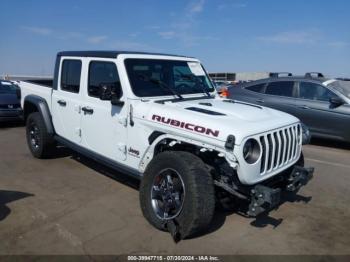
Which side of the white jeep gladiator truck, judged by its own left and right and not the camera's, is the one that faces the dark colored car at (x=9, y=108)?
back

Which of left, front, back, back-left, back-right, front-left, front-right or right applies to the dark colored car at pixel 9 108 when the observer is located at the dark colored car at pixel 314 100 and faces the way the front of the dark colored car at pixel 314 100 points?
back-right

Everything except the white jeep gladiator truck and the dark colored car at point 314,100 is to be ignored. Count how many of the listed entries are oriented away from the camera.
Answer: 0

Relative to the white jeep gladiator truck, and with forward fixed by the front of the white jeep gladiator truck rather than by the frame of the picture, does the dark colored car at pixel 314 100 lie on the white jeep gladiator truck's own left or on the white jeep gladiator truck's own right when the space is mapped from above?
on the white jeep gladiator truck's own left

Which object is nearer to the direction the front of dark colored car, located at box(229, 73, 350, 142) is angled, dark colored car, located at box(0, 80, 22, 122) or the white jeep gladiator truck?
the white jeep gladiator truck

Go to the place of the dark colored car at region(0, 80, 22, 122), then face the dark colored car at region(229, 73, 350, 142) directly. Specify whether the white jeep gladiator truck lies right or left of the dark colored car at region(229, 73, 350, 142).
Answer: right

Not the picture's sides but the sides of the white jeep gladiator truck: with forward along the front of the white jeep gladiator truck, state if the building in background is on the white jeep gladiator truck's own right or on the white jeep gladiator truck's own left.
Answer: on the white jeep gladiator truck's own left

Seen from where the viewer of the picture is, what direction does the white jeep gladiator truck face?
facing the viewer and to the right of the viewer

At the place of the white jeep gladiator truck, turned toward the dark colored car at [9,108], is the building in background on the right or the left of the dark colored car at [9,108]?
right
